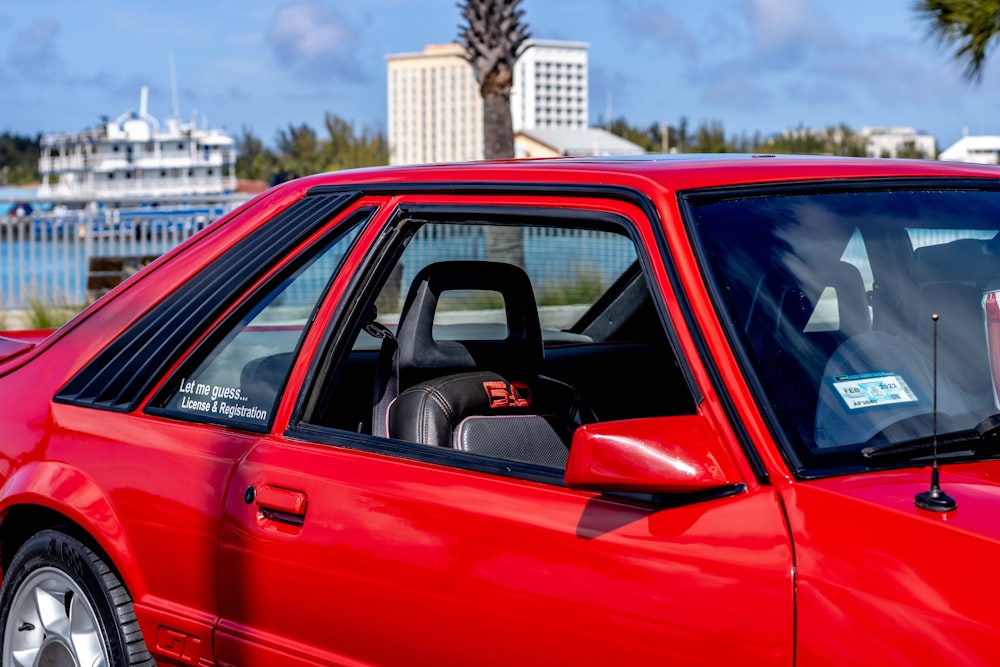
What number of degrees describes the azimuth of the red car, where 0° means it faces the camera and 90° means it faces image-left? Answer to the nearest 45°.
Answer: approximately 315°

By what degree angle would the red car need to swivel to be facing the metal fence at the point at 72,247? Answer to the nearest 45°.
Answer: approximately 135° to its left

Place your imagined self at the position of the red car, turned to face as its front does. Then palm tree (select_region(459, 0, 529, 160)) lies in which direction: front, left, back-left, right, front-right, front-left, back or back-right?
back-left
